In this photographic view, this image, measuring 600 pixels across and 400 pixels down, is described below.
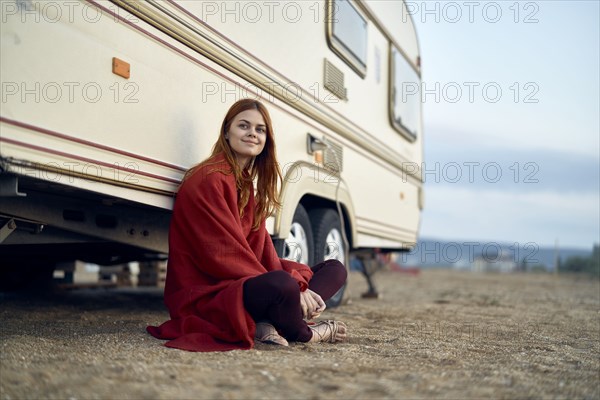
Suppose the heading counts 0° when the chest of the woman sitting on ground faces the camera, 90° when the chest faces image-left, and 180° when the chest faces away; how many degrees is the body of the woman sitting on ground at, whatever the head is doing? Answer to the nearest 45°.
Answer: approximately 315°
